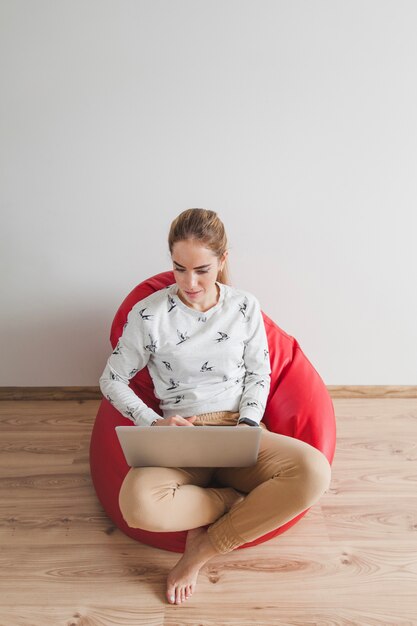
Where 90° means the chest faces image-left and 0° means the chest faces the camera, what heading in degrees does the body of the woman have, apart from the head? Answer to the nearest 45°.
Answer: approximately 0°
